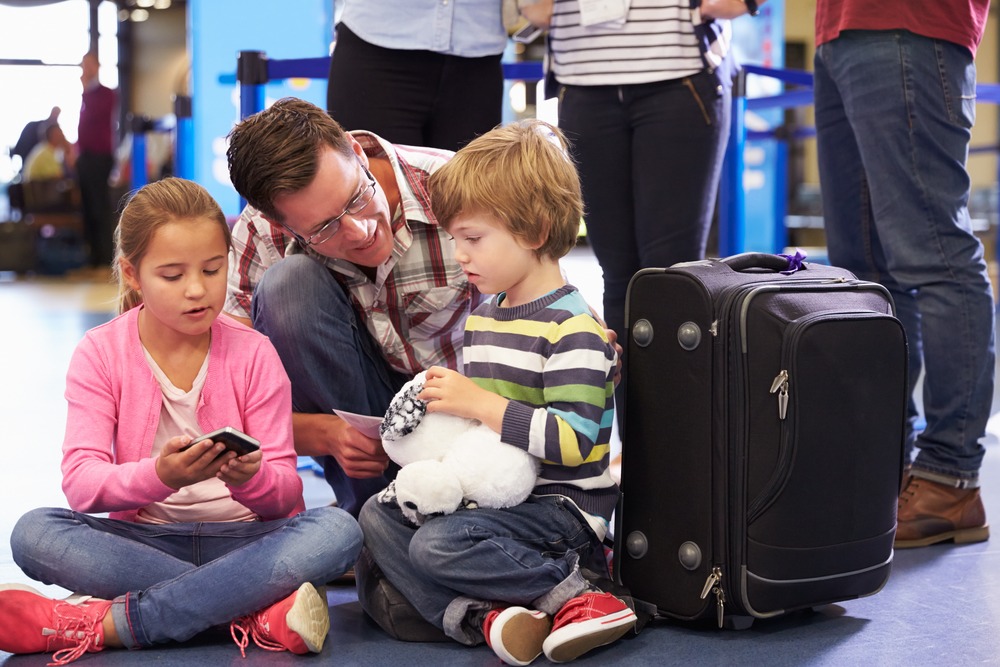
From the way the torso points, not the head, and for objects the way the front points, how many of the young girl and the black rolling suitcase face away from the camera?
0

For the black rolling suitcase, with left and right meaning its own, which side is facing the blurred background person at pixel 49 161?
back

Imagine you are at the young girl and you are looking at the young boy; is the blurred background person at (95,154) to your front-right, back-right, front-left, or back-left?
back-left

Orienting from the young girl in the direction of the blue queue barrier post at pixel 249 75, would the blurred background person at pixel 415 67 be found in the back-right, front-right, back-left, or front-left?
front-right

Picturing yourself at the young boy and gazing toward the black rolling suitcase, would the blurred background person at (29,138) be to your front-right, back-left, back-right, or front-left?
back-left

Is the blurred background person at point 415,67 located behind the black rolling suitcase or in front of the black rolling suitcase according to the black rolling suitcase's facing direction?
behind

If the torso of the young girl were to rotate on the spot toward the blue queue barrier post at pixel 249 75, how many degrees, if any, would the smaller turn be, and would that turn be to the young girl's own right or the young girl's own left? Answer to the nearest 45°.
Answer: approximately 180°

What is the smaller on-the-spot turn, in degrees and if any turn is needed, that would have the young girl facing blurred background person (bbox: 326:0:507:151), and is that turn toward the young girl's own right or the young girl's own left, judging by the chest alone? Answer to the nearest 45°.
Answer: approximately 135° to the young girl's own left

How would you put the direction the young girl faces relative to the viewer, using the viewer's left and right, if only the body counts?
facing the viewer

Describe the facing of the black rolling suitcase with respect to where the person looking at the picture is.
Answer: facing the viewer and to the right of the viewer

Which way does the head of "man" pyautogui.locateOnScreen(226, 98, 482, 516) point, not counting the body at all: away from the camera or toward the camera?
toward the camera

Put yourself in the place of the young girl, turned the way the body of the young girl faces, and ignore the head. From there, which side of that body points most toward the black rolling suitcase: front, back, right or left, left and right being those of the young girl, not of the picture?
left
